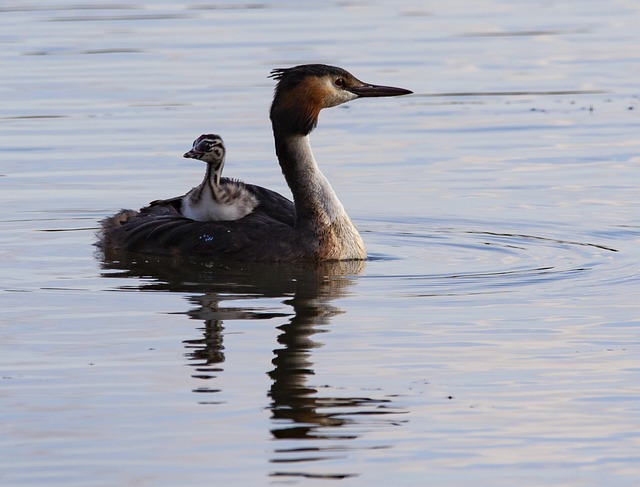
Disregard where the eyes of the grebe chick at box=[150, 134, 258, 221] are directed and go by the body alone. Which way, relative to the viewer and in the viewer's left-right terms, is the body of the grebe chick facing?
facing the viewer and to the left of the viewer

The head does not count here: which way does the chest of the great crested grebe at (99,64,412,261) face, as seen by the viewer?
to the viewer's right
